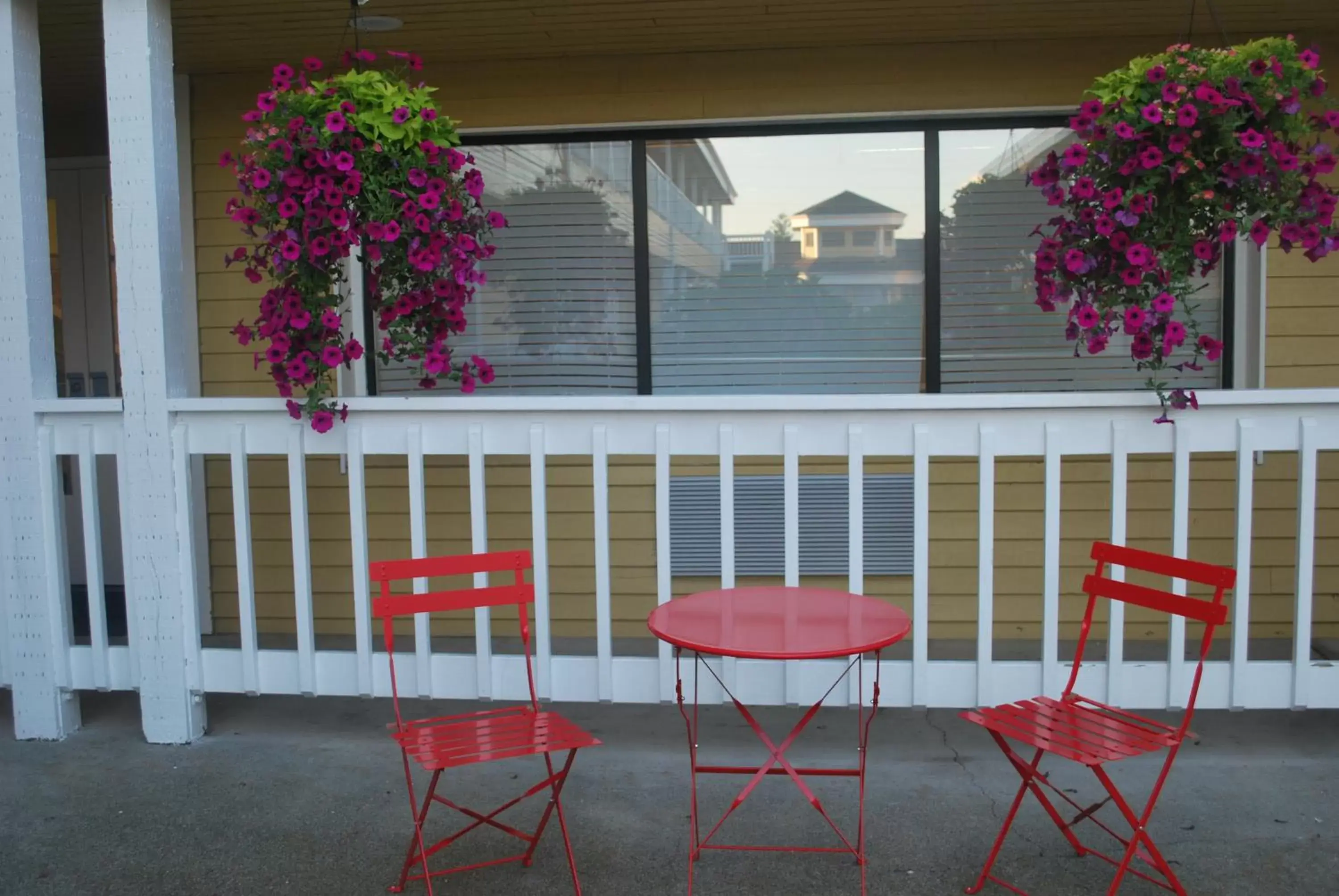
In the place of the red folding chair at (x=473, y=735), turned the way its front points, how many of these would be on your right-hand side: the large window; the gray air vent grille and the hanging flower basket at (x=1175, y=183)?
0

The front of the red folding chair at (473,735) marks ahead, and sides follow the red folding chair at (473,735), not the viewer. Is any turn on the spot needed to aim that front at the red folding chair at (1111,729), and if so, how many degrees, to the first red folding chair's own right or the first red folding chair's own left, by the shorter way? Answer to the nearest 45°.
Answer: approximately 45° to the first red folding chair's own left

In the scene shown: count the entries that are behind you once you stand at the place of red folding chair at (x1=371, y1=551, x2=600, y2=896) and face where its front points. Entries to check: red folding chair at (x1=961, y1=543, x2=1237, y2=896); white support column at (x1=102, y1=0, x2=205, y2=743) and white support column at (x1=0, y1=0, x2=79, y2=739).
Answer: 2

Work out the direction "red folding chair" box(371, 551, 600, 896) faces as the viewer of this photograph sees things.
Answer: facing the viewer and to the right of the viewer

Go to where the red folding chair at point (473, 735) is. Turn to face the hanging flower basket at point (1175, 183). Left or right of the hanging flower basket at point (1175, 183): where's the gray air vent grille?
left

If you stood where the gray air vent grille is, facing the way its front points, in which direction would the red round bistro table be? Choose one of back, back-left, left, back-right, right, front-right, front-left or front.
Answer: front

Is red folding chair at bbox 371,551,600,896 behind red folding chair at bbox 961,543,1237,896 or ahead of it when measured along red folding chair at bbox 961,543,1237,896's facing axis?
ahead

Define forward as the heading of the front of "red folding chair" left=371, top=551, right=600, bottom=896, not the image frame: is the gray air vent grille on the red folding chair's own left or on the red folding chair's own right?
on the red folding chair's own left

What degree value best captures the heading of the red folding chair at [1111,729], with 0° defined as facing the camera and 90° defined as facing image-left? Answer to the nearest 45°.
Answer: approximately 45°

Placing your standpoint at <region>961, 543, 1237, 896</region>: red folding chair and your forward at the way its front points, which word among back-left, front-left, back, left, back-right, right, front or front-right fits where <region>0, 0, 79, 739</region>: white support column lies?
front-right

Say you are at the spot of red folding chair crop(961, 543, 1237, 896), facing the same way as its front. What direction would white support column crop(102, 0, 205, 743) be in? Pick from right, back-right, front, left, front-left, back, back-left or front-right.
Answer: front-right

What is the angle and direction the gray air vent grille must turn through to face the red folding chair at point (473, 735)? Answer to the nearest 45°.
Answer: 0° — it already faces it

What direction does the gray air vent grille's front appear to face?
toward the camera

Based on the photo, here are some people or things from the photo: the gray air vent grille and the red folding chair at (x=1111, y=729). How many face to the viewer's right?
0

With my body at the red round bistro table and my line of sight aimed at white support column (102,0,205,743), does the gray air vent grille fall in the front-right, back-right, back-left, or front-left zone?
front-right
